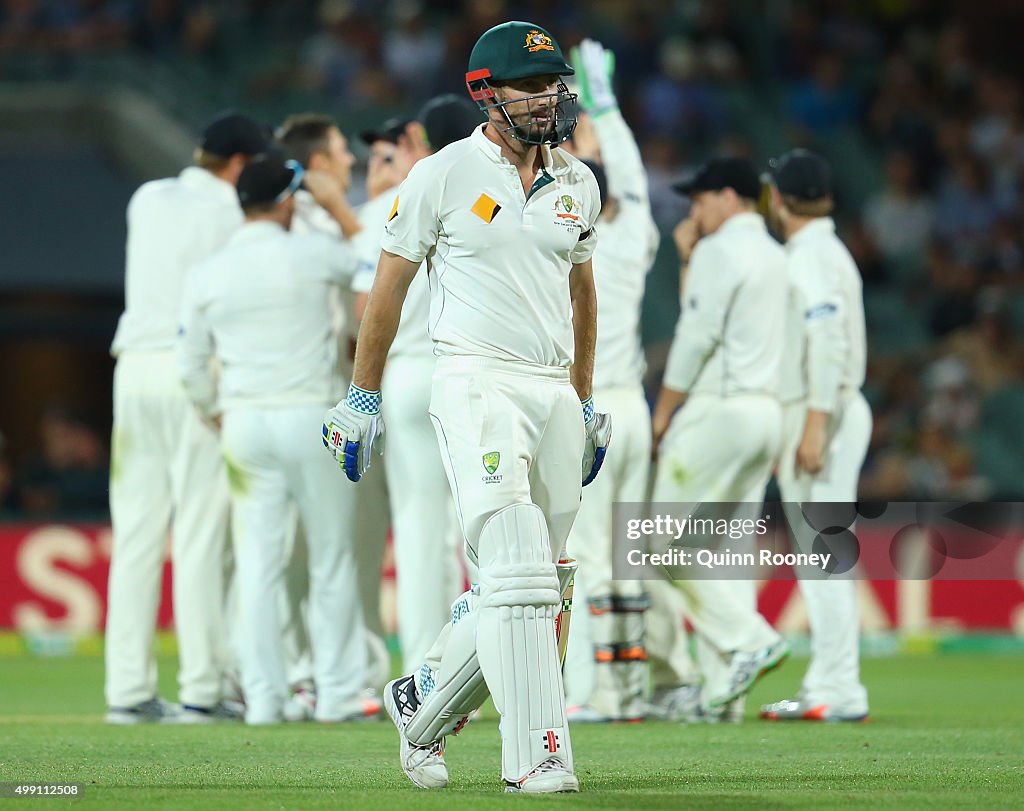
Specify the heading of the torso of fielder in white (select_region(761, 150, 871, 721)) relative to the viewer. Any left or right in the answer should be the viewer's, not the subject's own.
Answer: facing to the left of the viewer

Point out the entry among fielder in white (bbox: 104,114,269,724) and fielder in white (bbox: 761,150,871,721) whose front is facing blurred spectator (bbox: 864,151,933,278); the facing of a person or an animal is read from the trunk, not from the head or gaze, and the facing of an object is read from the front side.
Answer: fielder in white (bbox: 104,114,269,724)

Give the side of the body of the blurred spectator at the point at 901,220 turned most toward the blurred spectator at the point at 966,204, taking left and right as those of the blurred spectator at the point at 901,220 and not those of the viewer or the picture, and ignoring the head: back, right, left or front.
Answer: left

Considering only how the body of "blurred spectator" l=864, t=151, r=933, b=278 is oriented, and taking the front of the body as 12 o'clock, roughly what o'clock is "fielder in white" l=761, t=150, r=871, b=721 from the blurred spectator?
The fielder in white is roughly at 12 o'clock from the blurred spectator.

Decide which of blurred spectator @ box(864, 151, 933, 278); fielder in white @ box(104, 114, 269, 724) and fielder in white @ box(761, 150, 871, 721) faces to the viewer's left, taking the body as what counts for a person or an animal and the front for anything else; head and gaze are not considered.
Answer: fielder in white @ box(761, 150, 871, 721)

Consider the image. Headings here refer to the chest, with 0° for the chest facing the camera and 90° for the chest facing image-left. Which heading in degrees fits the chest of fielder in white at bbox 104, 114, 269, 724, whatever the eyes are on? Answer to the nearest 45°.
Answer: approximately 225°

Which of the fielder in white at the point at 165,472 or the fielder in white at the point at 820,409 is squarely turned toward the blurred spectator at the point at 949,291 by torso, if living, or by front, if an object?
the fielder in white at the point at 165,472

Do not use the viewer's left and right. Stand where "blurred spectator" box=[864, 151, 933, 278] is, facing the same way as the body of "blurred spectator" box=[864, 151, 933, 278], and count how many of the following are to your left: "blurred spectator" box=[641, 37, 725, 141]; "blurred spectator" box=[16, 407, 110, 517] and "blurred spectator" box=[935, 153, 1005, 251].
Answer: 1

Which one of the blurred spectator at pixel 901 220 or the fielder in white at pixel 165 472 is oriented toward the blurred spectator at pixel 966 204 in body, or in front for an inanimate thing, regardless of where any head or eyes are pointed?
the fielder in white

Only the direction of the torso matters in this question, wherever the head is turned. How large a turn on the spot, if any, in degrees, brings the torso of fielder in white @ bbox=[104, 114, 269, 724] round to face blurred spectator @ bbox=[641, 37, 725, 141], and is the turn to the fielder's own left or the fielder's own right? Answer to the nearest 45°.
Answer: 0° — they already face them
